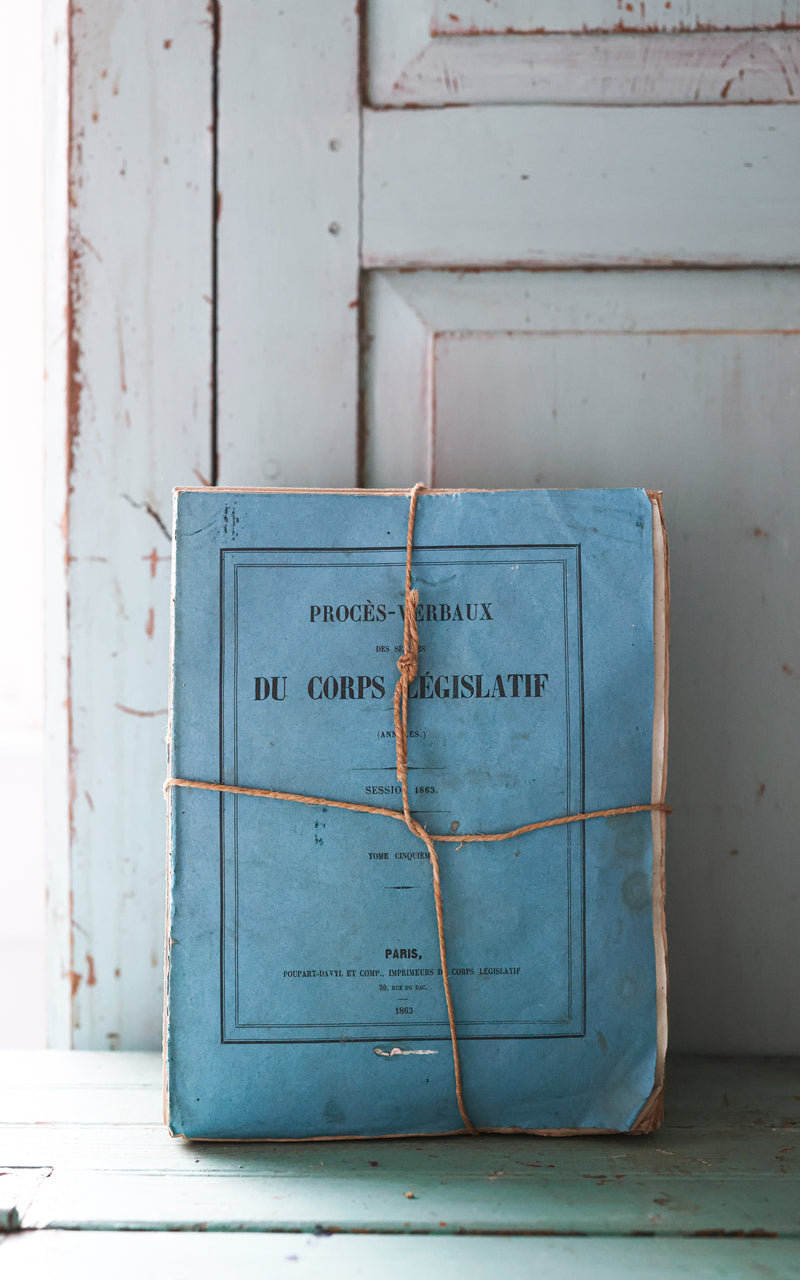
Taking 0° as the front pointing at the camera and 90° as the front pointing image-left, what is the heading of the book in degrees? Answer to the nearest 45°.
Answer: approximately 0°
